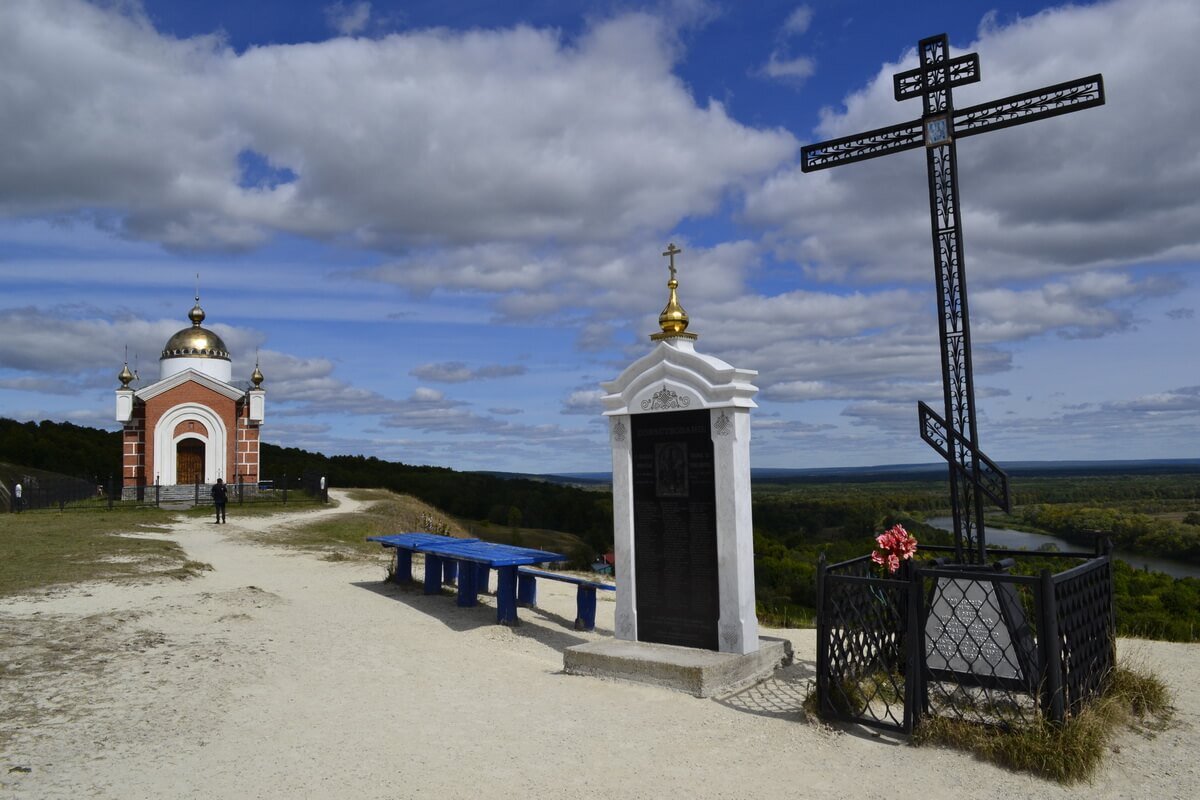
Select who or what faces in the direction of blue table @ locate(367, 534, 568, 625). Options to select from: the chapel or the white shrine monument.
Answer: the chapel

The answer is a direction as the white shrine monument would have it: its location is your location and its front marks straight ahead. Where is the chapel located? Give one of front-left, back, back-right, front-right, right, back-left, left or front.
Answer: right

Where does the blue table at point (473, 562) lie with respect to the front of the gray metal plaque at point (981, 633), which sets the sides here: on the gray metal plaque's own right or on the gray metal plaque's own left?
on the gray metal plaque's own right

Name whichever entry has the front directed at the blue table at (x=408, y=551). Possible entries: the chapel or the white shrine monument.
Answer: the chapel

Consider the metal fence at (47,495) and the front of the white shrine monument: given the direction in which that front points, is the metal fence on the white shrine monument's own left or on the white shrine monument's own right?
on the white shrine monument's own right

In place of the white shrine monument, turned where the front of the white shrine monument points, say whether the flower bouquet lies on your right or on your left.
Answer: on your left

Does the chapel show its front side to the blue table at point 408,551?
yes

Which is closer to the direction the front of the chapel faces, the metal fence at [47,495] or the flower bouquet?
the flower bouquet

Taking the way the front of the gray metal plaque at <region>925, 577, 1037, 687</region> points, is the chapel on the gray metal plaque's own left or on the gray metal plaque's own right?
on the gray metal plaque's own right

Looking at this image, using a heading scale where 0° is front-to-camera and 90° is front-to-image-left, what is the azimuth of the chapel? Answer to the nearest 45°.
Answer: approximately 0°

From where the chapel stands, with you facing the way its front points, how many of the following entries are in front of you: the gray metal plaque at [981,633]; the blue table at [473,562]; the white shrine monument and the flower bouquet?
4
